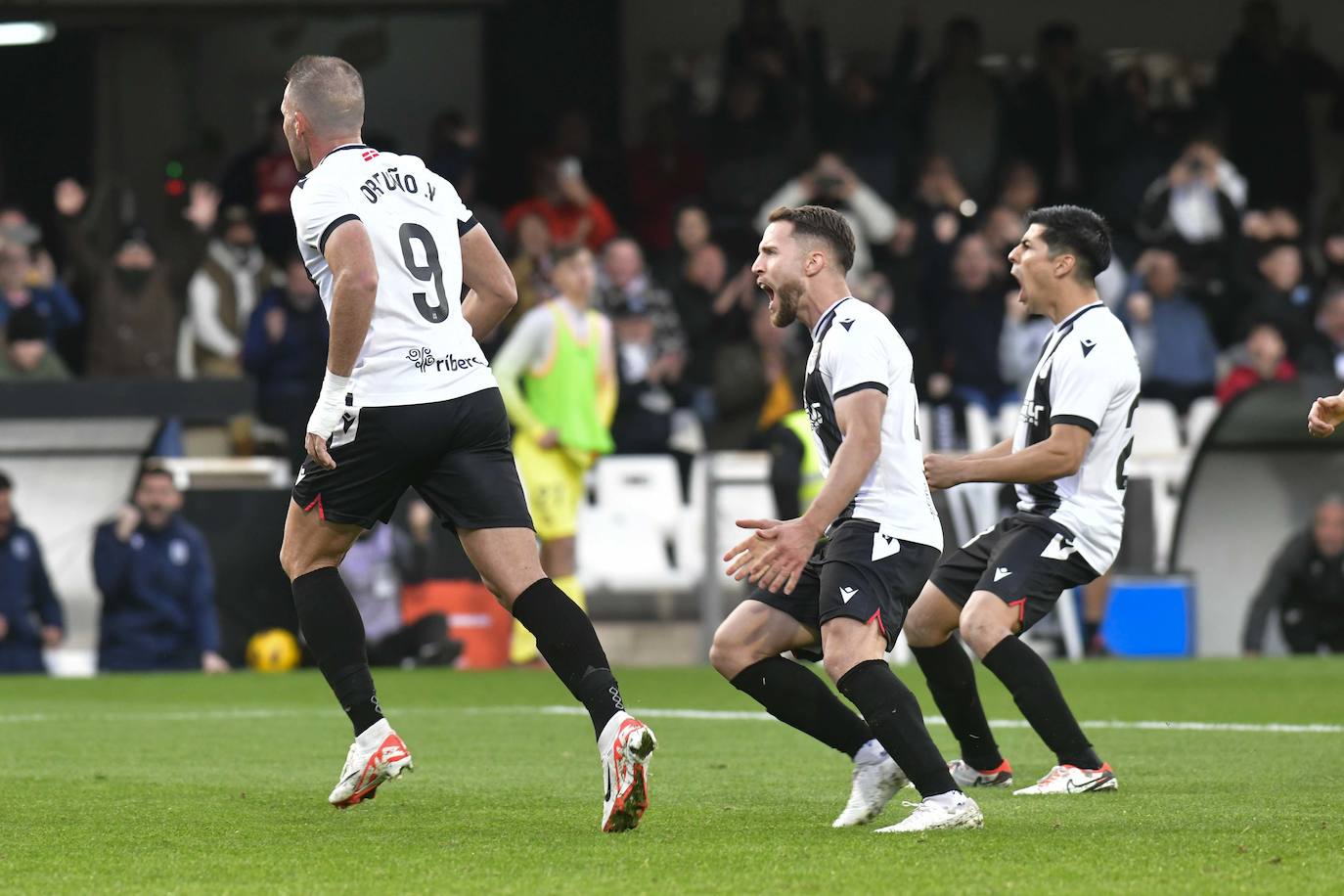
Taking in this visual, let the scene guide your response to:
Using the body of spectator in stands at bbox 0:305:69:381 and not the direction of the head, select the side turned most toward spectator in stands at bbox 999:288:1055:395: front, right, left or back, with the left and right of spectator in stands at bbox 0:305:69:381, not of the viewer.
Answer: left

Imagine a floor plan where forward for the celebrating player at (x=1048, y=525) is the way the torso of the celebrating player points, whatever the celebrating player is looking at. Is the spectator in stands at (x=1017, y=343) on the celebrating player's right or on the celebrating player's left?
on the celebrating player's right

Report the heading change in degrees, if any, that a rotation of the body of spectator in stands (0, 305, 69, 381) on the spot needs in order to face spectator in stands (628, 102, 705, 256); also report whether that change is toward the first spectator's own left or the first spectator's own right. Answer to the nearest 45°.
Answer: approximately 90° to the first spectator's own left

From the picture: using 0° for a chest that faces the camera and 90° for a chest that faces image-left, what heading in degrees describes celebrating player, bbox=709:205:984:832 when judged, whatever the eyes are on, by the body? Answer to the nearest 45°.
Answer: approximately 90°

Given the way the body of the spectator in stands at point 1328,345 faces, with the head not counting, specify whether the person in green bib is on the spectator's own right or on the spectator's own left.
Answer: on the spectator's own right

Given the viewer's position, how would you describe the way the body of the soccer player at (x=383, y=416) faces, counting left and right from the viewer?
facing away from the viewer and to the left of the viewer

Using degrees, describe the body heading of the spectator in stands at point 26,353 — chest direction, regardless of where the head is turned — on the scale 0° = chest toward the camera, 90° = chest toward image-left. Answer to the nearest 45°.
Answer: approximately 0°

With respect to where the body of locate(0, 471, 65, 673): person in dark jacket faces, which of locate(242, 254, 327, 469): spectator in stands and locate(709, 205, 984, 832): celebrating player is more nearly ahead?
the celebrating player

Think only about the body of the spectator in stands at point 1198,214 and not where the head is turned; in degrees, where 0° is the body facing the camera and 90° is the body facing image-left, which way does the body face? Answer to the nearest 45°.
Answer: approximately 0°

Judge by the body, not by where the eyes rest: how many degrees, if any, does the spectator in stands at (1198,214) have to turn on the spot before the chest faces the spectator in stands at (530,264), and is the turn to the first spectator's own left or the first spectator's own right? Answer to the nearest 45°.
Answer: approximately 45° to the first spectator's own right
